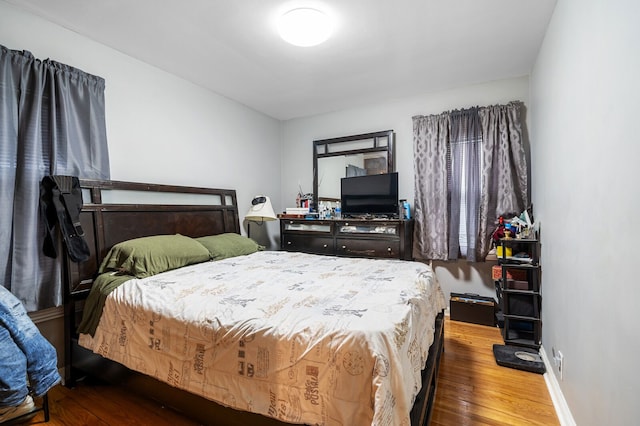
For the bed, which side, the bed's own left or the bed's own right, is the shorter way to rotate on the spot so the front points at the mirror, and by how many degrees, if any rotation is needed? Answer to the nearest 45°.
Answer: approximately 90° to the bed's own left

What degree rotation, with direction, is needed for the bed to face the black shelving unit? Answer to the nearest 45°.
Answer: approximately 45° to its left

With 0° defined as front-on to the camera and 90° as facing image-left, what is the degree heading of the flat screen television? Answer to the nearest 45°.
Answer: approximately 45°

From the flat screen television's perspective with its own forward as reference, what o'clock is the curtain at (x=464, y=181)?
The curtain is roughly at 8 o'clock from the flat screen television.

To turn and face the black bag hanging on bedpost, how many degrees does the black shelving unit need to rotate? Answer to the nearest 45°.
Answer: approximately 45° to its right

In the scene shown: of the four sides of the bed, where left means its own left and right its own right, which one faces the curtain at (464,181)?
left

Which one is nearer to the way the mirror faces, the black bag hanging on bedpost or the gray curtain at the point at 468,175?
the black bag hanging on bedpost

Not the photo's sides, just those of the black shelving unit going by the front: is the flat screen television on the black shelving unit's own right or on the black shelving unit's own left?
on the black shelving unit's own right
